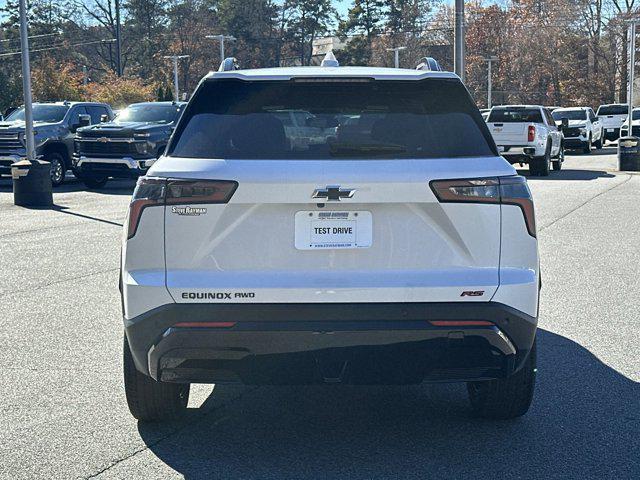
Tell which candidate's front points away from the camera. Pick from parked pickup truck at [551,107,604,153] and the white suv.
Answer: the white suv

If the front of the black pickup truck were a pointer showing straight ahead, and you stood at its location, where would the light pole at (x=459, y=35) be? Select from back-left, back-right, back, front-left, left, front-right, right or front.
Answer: back-left

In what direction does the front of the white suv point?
away from the camera

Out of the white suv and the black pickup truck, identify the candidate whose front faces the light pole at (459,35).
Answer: the white suv

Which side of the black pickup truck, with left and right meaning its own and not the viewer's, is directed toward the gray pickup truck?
right

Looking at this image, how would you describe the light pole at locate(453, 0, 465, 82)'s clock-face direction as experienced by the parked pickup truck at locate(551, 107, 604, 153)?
The light pole is roughly at 11 o'clock from the parked pickup truck.

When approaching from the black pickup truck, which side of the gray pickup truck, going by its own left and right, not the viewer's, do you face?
left

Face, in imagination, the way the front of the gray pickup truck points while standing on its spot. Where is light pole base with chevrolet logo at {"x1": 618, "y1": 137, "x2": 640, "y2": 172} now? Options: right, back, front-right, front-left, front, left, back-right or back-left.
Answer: back-left

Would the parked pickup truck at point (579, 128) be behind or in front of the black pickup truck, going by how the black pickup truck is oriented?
behind

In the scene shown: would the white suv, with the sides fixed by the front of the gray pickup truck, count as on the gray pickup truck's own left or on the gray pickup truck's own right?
on the gray pickup truck's own left
